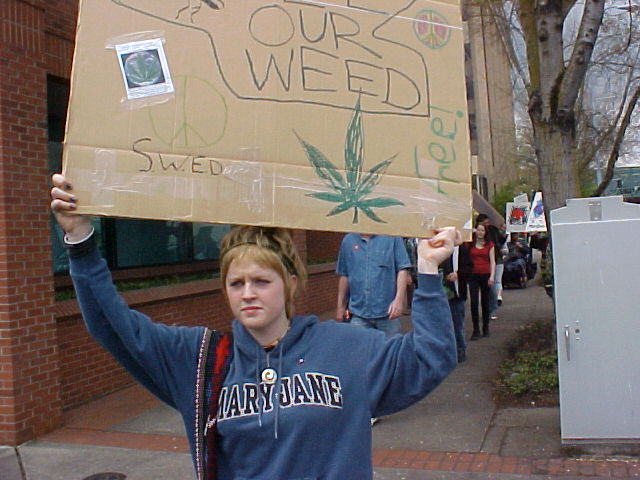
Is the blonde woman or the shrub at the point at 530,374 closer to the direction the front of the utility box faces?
the blonde woman

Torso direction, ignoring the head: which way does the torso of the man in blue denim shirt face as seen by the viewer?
toward the camera

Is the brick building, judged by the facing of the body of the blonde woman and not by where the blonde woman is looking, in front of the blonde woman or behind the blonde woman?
behind

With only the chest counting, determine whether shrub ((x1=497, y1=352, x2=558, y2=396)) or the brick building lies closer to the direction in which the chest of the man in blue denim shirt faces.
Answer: the brick building

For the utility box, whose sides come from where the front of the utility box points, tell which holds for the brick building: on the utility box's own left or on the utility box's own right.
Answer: on the utility box's own right

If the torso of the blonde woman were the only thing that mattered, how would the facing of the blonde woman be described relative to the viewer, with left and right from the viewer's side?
facing the viewer
